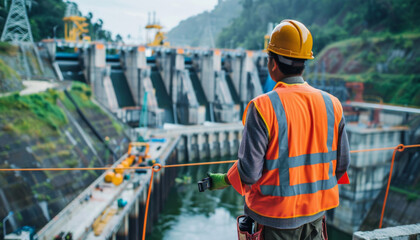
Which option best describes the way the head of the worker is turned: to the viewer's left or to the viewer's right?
to the viewer's left

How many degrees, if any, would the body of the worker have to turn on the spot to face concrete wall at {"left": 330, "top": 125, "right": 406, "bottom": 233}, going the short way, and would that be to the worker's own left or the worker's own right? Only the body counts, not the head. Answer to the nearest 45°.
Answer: approximately 45° to the worker's own right

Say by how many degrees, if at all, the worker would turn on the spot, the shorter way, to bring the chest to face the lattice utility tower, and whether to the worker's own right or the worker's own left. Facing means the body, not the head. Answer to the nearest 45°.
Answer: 0° — they already face it

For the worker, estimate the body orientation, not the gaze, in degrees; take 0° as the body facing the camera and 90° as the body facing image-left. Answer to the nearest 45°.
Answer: approximately 135°

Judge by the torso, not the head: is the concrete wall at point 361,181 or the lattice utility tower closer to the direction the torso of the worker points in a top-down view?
the lattice utility tower

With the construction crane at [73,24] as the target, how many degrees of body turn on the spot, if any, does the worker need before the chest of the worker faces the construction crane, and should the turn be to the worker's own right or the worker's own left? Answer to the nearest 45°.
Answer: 0° — they already face it
